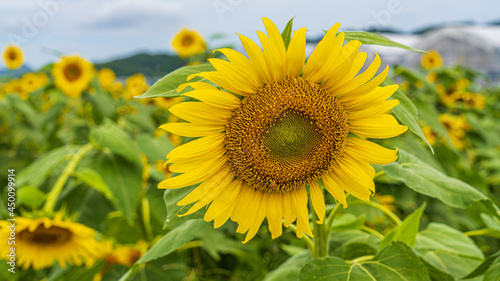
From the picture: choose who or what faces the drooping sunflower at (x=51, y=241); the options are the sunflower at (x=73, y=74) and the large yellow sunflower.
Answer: the sunflower

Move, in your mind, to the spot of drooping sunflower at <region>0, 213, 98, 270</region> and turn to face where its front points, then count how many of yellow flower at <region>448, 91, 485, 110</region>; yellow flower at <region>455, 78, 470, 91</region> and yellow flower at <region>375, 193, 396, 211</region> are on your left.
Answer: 3

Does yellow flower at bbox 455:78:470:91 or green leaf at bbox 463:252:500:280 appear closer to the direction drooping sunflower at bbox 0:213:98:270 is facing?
the green leaf

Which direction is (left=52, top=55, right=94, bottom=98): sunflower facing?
toward the camera

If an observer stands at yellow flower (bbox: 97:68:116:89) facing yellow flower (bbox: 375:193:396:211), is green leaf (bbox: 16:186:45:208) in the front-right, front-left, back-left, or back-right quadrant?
front-right

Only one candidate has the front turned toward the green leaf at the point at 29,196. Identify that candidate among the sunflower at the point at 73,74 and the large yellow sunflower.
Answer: the sunflower

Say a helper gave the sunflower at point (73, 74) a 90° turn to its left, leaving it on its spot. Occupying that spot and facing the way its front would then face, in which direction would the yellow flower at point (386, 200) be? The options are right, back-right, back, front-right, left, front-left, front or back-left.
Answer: front-right

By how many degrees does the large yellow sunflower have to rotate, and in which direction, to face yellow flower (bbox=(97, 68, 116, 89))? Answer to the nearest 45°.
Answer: approximately 135° to its right

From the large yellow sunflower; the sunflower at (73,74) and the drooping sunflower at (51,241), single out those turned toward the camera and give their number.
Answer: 3

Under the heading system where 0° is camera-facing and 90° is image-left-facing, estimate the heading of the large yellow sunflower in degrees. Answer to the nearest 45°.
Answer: approximately 0°

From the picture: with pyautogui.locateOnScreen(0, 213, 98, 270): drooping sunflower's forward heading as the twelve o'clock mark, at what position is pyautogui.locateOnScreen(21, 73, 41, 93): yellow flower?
The yellow flower is roughly at 6 o'clock from the drooping sunflower.

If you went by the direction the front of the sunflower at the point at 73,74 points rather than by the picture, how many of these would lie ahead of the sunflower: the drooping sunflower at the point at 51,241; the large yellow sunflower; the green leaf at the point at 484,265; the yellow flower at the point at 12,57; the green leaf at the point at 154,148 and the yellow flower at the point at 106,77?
4

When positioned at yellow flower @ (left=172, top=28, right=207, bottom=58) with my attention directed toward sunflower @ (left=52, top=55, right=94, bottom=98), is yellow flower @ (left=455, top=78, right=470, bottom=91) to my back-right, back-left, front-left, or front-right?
back-left

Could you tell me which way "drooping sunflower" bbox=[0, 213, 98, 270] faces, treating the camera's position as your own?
facing the viewer
